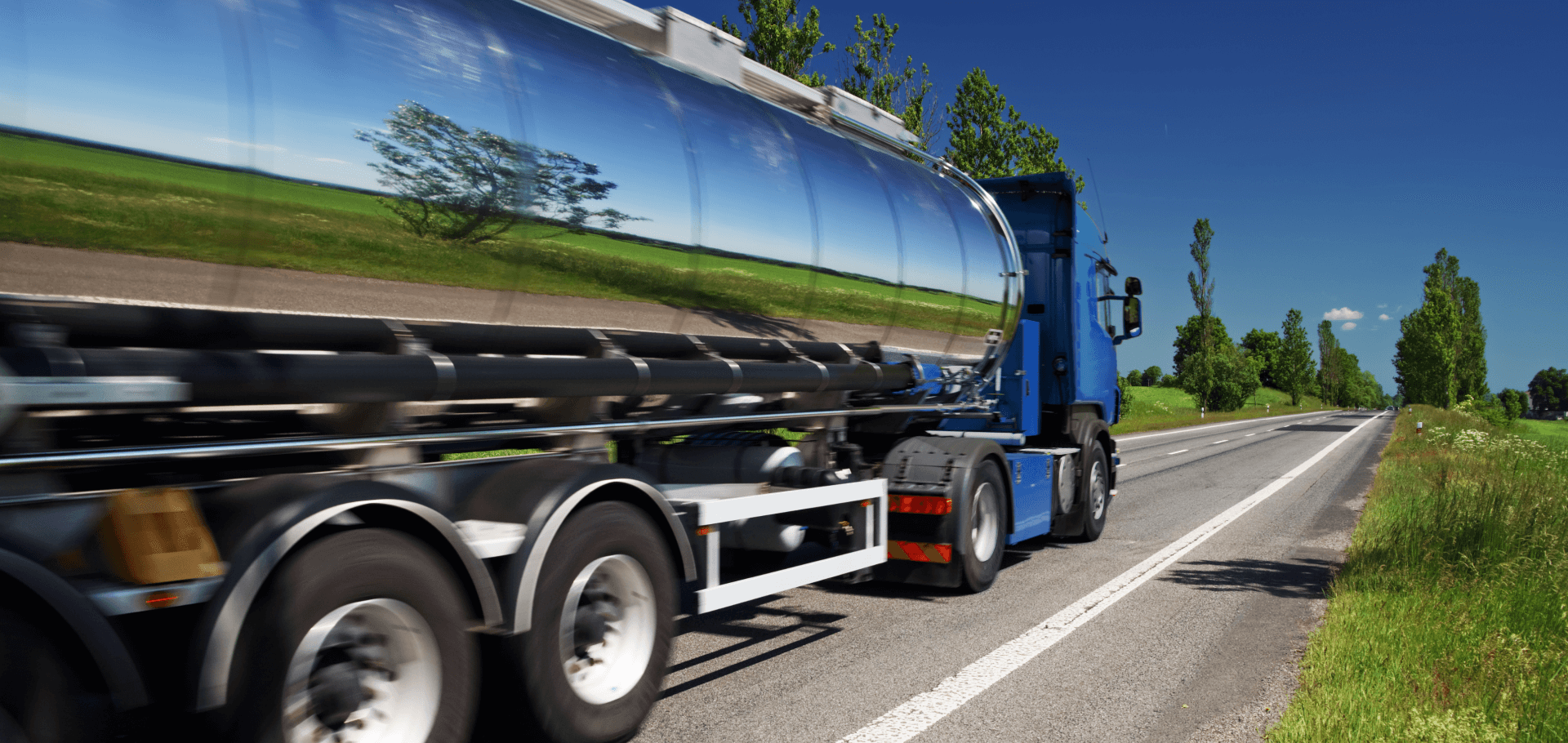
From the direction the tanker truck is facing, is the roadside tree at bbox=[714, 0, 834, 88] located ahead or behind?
ahead

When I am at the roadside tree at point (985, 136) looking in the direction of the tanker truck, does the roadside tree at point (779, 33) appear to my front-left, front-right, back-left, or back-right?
front-right

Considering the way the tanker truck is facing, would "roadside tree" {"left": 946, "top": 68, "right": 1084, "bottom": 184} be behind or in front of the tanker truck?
in front

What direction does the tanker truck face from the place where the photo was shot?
facing away from the viewer and to the right of the viewer
